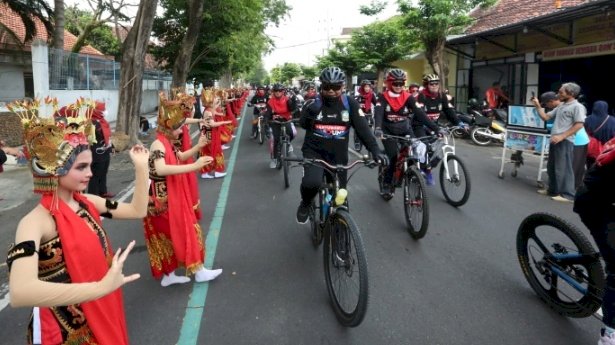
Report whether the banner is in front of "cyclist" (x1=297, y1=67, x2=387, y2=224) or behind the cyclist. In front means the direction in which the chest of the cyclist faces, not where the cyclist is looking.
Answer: behind

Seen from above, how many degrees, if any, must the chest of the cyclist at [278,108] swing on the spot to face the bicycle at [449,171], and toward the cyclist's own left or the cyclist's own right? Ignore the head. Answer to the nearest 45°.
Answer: approximately 45° to the cyclist's own left

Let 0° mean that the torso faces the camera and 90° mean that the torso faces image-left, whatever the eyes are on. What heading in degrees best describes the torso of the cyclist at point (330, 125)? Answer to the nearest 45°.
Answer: approximately 0°

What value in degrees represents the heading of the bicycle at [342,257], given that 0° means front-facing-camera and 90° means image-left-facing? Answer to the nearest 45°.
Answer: approximately 0°

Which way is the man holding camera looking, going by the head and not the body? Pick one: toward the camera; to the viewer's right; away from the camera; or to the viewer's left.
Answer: to the viewer's left

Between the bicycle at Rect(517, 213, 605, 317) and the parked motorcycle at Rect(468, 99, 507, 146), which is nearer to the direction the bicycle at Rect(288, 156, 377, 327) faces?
the bicycle

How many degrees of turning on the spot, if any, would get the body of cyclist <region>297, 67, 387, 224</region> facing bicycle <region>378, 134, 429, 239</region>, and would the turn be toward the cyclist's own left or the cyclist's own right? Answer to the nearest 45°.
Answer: approximately 135° to the cyclist's own left

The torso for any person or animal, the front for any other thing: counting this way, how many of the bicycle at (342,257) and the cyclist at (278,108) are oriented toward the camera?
2

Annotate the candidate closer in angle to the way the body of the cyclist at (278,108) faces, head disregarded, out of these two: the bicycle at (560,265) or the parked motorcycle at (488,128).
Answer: the bicycle
